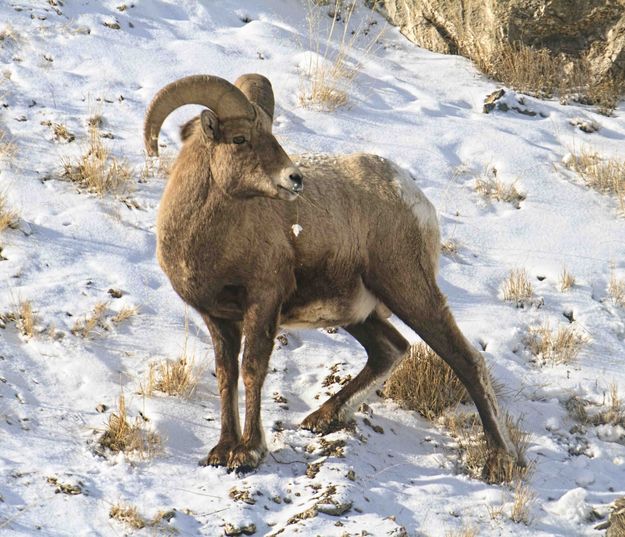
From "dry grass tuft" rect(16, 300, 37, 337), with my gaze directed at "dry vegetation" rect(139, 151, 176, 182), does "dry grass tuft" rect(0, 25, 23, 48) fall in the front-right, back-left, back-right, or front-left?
front-left

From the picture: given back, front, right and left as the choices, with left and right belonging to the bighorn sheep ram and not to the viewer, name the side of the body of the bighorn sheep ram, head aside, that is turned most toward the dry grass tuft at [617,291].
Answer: back

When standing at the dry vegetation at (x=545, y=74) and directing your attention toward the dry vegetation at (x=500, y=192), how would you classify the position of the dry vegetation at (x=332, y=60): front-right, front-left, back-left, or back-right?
front-right

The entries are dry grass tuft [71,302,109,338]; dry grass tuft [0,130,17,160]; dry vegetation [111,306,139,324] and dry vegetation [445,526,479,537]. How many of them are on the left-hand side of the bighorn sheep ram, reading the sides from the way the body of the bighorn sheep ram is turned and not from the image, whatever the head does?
1

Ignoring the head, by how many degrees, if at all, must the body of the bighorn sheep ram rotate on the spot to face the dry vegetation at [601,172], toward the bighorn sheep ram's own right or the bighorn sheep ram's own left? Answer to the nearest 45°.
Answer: approximately 180°

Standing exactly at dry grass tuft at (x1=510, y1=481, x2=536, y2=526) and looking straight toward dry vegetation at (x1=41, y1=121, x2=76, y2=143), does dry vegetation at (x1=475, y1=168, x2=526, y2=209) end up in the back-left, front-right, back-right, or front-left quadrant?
front-right

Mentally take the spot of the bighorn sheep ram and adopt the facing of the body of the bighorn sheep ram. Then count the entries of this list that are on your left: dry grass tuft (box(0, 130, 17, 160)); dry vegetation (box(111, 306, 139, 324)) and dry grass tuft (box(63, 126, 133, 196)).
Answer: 0

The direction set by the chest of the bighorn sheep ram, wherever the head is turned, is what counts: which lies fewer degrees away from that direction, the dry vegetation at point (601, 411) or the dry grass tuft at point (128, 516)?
the dry grass tuft

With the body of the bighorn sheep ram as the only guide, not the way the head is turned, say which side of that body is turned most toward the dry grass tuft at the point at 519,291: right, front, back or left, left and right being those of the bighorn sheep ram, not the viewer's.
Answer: back

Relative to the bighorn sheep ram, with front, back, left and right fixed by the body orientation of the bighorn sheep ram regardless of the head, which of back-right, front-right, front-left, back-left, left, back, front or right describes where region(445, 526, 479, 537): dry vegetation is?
left

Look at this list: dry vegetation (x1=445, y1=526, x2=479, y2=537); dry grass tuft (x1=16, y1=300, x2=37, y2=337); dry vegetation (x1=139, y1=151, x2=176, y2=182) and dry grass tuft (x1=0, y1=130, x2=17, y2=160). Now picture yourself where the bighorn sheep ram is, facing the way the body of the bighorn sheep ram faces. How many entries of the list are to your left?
1

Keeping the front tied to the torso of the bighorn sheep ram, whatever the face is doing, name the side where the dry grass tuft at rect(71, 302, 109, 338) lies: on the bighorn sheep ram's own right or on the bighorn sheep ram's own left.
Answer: on the bighorn sheep ram's own right

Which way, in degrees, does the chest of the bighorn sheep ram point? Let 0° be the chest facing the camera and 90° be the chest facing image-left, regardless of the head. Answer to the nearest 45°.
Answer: approximately 45°

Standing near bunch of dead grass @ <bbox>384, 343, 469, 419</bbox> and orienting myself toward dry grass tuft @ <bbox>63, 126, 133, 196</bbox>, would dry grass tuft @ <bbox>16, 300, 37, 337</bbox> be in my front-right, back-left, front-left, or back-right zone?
front-left

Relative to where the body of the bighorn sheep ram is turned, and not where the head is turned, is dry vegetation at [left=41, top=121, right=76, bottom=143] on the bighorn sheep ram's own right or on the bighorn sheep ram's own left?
on the bighorn sheep ram's own right

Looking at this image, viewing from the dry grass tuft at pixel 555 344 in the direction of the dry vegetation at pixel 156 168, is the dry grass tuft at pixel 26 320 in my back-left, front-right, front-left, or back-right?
front-left

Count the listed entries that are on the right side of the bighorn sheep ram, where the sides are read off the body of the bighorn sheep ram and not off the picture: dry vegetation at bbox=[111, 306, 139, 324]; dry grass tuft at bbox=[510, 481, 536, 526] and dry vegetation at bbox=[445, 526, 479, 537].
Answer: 1

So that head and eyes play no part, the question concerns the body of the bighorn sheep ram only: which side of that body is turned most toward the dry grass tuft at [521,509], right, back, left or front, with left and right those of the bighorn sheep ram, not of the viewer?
left
